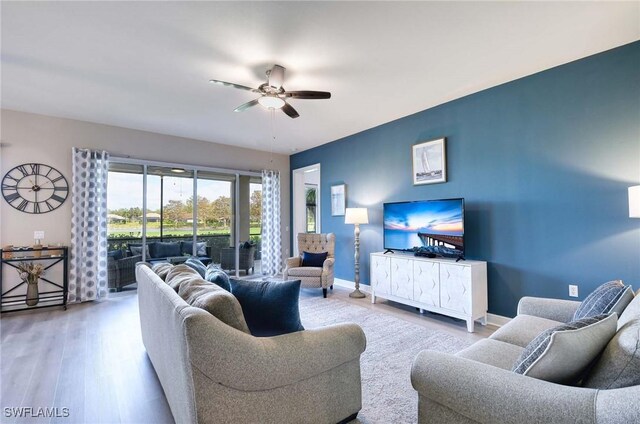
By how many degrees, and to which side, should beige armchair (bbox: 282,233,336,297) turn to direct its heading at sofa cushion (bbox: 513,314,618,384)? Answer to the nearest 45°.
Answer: approximately 45° to its left

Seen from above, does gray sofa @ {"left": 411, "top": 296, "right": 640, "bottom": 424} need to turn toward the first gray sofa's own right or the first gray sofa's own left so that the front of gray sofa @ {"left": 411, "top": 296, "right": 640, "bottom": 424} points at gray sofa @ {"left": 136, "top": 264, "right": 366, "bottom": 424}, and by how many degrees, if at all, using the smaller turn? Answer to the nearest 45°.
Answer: approximately 45° to the first gray sofa's own left

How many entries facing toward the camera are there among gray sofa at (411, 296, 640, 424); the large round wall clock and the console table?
2

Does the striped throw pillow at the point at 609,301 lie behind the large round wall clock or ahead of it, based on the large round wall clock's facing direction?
ahead

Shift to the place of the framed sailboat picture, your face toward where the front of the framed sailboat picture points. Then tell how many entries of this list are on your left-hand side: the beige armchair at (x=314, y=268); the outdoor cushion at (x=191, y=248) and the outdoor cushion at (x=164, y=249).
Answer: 0

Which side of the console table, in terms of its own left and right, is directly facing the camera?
front

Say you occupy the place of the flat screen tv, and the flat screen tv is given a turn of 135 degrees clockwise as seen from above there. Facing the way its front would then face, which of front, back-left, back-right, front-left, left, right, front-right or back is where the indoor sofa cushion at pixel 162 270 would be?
back-left

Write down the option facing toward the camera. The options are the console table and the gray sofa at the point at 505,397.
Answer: the console table

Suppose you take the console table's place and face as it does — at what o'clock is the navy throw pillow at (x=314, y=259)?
The navy throw pillow is roughly at 10 o'clock from the console table.

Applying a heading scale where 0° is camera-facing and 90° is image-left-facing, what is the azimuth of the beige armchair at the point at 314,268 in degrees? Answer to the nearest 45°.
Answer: approximately 45°

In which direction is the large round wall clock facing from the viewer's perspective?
toward the camera

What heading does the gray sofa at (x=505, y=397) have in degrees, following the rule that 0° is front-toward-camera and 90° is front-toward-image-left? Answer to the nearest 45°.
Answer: approximately 135°

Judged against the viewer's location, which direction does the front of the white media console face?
facing the viewer and to the left of the viewer
